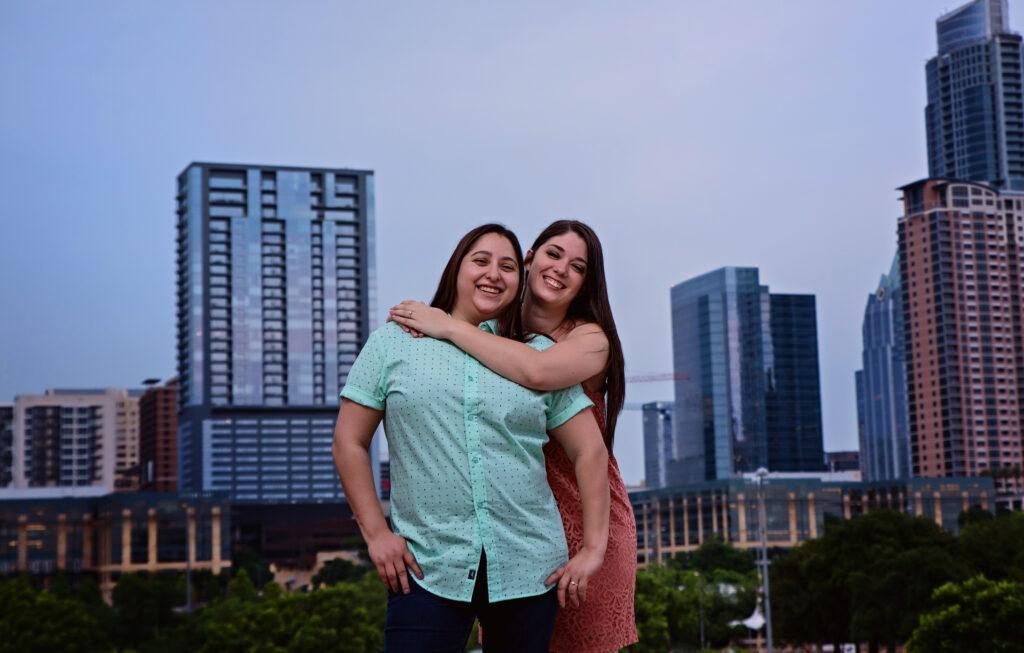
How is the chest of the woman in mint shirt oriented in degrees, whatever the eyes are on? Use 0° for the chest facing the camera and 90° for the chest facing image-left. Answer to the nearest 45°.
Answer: approximately 0°
